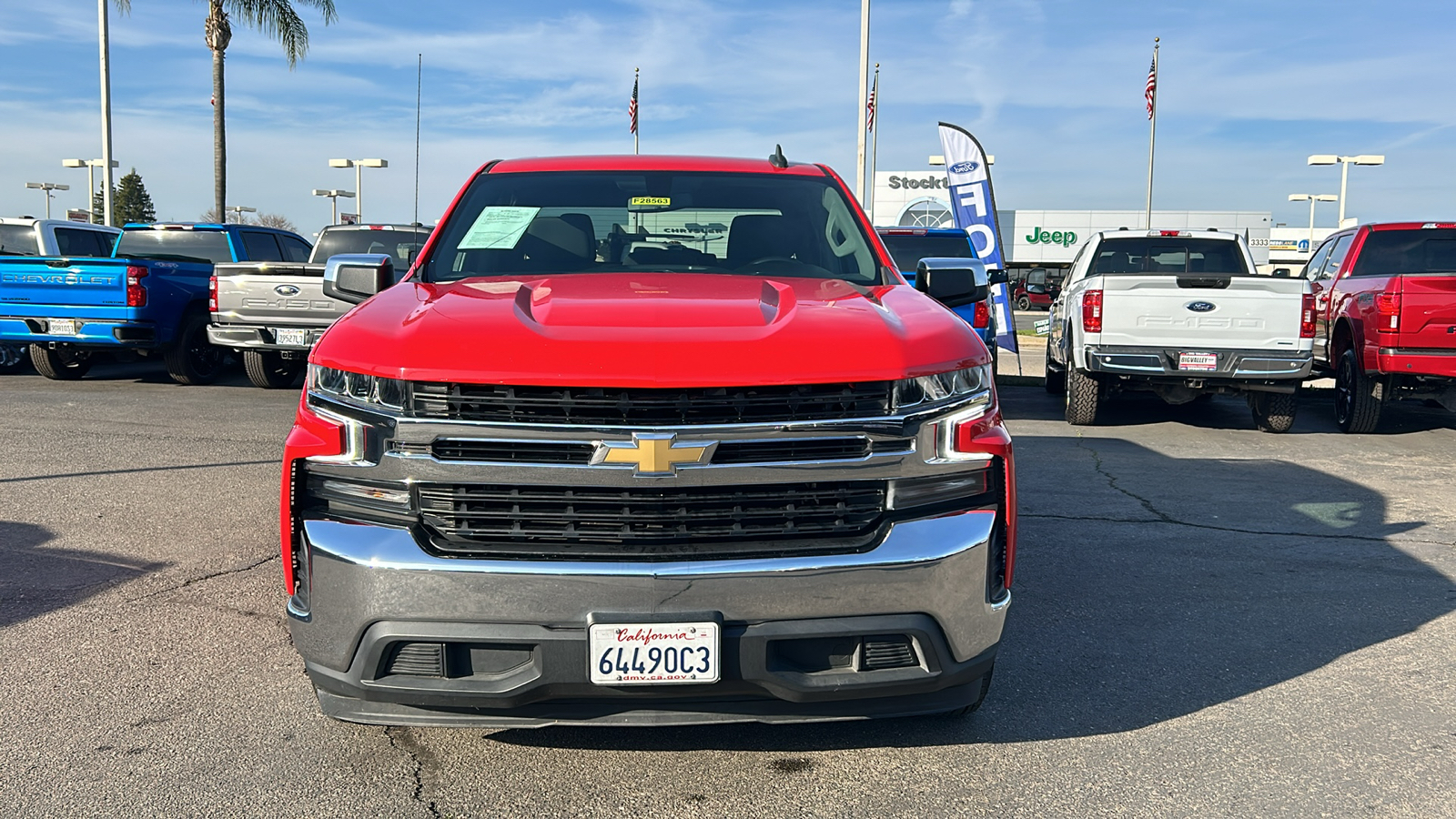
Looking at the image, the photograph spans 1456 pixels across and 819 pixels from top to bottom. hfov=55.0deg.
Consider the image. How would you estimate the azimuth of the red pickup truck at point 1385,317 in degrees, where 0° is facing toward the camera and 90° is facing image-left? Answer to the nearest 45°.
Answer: approximately 135°

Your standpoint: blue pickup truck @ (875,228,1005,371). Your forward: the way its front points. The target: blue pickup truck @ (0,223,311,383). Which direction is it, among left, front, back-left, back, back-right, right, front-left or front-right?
left

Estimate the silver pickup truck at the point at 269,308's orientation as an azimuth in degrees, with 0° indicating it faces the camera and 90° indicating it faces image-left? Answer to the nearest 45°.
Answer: approximately 225°

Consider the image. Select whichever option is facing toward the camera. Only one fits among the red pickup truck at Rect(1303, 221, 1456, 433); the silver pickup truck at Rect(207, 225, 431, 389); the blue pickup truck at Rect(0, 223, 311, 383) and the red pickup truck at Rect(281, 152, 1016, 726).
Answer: the red pickup truck at Rect(281, 152, 1016, 726)

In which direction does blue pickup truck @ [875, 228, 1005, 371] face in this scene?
away from the camera

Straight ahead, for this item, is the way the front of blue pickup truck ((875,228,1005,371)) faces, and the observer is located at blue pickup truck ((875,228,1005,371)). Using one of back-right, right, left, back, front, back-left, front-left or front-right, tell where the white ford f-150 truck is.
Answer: back-right

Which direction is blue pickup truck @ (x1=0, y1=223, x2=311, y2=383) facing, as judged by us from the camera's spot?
facing away from the viewer and to the right of the viewer

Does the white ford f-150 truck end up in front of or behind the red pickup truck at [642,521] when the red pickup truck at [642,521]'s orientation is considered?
behind

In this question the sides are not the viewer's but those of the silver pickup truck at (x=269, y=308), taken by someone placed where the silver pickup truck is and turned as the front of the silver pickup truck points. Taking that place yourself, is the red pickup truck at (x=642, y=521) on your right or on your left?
on your right

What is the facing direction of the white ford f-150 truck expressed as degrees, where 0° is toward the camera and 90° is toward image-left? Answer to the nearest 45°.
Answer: approximately 180°

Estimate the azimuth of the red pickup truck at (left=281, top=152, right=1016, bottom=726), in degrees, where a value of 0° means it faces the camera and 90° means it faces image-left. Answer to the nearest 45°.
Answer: approximately 0°

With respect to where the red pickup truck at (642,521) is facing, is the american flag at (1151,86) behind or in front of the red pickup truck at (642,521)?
behind
